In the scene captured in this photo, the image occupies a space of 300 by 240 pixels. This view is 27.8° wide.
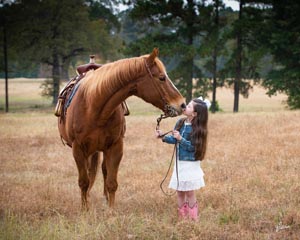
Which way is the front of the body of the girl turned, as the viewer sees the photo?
to the viewer's left

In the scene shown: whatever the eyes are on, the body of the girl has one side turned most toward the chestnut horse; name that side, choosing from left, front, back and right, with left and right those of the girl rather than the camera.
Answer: front

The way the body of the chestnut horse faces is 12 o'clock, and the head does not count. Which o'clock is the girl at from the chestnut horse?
The girl is roughly at 10 o'clock from the chestnut horse.

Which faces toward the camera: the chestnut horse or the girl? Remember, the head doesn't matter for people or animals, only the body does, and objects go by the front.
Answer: the chestnut horse

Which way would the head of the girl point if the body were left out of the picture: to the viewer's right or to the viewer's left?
to the viewer's left

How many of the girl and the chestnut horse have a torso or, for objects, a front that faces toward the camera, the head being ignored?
1

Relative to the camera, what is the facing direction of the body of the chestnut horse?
toward the camera
